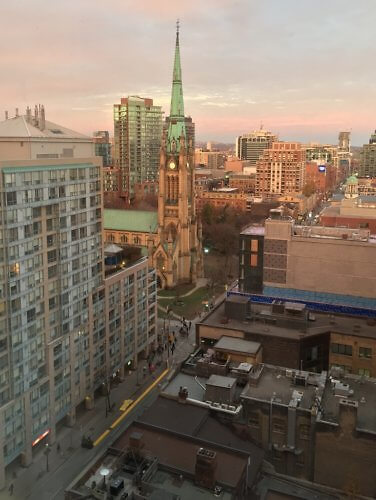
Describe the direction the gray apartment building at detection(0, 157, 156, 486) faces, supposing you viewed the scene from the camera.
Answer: facing the viewer and to the right of the viewer

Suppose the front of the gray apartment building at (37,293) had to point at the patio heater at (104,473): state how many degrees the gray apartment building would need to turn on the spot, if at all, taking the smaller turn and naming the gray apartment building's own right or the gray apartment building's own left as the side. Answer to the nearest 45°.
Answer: approximately 45° to the gray apartment building's own right

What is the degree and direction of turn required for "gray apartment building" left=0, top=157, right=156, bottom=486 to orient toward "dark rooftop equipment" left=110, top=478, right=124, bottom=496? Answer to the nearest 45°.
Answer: approximately 45° to its right
